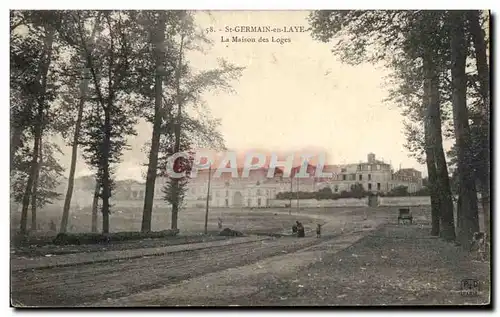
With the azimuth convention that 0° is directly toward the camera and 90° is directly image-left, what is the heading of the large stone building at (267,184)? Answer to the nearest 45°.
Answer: approximately 0°

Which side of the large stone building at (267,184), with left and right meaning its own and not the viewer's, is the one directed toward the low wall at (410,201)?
left

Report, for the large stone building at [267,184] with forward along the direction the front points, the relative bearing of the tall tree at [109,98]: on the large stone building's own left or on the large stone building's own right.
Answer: on the large stone building's own right
